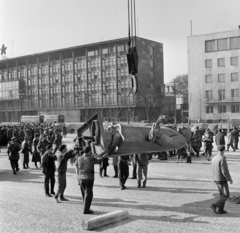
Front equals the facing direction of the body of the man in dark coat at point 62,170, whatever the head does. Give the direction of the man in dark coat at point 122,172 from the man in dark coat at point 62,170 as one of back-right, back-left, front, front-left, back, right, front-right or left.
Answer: front-left

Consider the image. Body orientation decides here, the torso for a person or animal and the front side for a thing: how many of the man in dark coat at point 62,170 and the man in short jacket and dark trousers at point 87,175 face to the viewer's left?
0

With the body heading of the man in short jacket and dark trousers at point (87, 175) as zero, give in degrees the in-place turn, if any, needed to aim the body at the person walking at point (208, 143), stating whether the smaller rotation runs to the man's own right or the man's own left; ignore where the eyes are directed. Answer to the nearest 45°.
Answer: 0° — they already face them

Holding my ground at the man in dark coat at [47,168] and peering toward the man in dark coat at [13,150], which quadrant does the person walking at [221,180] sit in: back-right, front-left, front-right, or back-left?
back-right

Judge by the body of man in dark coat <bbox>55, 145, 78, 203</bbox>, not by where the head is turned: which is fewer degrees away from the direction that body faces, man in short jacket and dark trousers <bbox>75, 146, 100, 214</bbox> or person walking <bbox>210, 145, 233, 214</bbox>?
the person walking

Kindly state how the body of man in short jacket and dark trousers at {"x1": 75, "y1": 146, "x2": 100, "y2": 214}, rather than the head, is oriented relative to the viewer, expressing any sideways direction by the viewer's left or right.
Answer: facing away from the viewer and to the right of the viewer

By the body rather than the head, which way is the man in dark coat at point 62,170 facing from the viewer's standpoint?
to the viewer's right

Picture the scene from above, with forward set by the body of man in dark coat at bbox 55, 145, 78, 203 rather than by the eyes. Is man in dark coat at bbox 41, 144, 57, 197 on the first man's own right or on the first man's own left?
on the first man's own left

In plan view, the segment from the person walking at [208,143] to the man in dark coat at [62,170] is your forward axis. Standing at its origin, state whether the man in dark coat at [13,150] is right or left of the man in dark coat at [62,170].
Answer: right

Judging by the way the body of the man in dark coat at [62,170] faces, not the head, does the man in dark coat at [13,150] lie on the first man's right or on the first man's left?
on the first man's left

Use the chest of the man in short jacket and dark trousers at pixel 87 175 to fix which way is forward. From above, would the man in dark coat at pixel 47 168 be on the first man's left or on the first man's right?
on the first man's left
